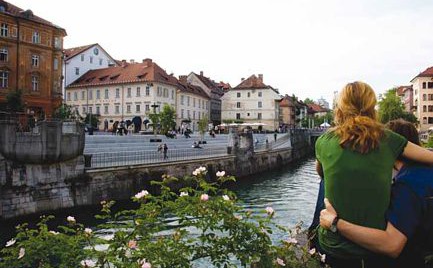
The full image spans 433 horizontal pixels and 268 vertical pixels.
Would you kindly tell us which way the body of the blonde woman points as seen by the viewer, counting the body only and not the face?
away from the camera

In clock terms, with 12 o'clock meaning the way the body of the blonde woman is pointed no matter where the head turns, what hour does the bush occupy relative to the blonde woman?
The bush is roughly at 10 o'clock from the blonde woman.

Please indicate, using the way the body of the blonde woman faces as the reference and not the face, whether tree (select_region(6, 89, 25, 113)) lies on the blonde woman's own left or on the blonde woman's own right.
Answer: on the blonde woman's own left

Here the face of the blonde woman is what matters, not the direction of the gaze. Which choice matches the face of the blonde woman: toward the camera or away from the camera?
away from the camera

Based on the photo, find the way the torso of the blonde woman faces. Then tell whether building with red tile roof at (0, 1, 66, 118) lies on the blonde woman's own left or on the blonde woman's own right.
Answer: on the blonde woman's own left
